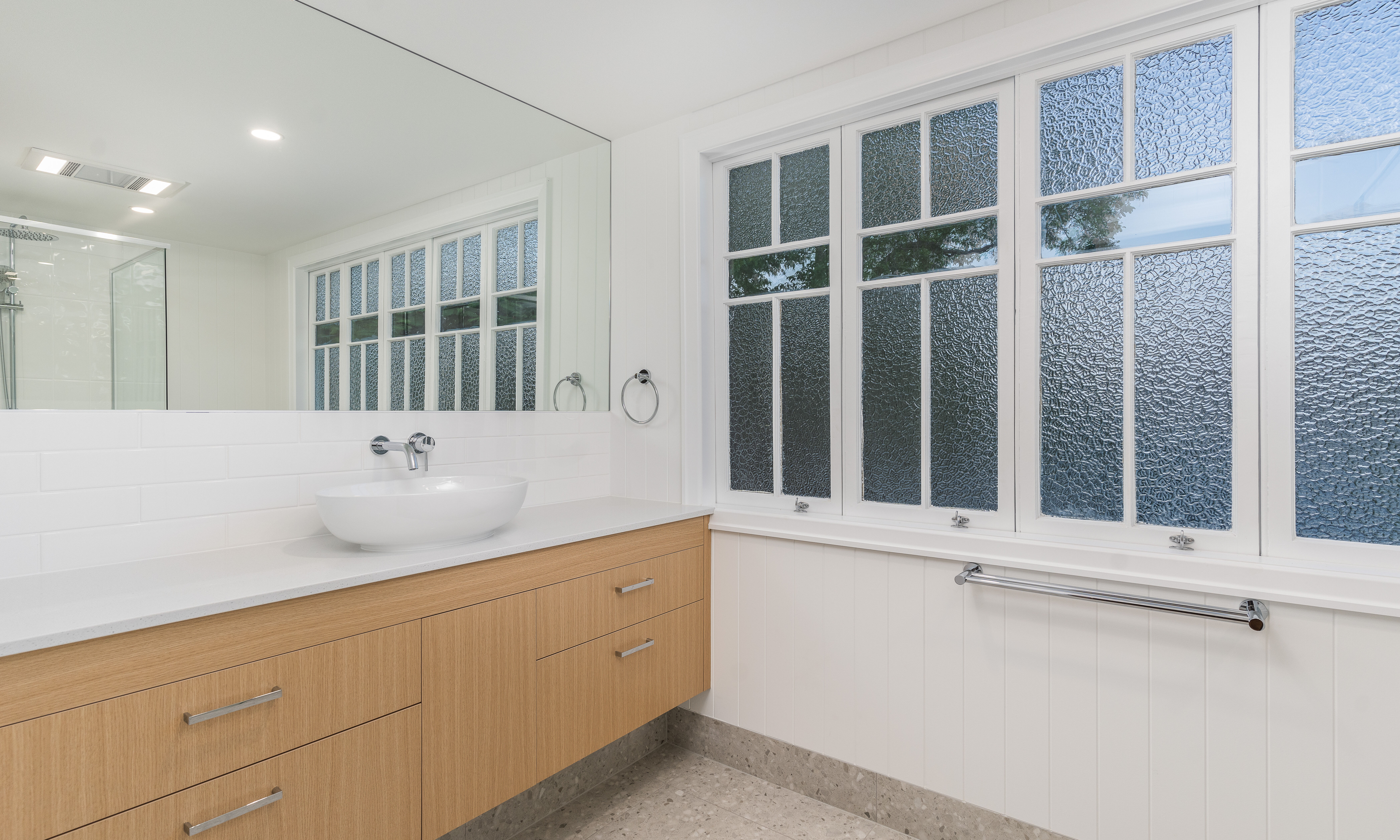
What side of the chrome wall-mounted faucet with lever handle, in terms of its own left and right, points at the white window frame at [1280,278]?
front

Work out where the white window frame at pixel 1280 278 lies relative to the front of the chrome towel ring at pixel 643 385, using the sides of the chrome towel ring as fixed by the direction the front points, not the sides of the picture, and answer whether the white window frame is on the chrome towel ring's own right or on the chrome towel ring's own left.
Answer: on the chrome towel ring's own left

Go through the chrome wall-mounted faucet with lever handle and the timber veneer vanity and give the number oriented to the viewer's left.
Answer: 0

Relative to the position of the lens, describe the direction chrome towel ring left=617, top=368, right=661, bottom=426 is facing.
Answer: facing the viewer and to the left of the viewer

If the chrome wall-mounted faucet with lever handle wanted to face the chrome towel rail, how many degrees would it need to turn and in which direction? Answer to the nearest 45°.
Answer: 0° — it already faces it

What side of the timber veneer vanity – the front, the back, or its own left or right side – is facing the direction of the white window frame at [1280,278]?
front

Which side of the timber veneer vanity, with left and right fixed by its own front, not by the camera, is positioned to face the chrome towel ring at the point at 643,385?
left

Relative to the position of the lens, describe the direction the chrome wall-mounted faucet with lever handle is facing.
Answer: facing the viewer and to the right of the viewer

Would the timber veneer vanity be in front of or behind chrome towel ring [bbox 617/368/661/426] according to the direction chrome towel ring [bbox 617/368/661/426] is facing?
in front

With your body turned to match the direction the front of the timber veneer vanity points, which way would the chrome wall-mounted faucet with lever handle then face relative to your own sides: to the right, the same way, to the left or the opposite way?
the same way

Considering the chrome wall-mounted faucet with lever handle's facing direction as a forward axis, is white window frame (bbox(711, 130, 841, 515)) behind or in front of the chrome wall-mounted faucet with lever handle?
in front
